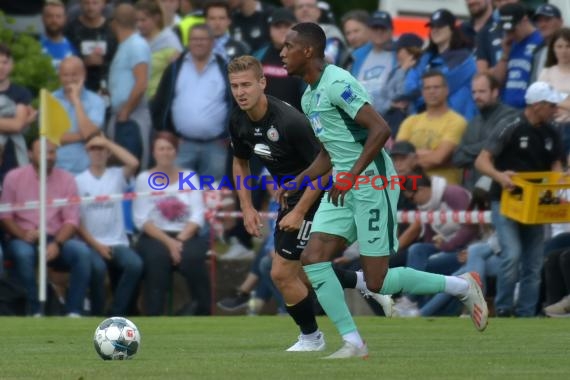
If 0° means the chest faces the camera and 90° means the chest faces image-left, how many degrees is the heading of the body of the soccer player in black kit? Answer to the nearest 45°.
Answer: approximately 45°

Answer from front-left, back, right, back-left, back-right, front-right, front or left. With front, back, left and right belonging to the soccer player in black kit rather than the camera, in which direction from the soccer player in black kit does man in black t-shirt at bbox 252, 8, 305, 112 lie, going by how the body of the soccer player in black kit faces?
back-right

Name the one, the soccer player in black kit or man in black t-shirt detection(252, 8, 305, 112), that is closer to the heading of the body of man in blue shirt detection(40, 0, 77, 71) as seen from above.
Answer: the soccer player in black kit

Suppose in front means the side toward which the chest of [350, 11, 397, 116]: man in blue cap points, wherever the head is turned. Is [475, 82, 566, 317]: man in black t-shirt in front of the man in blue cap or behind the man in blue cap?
in front

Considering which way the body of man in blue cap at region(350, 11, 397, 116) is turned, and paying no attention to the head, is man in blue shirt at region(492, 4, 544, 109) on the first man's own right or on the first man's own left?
on the first man's own left

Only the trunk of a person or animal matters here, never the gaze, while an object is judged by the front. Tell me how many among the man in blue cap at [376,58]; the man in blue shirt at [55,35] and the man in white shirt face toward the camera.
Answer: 3
